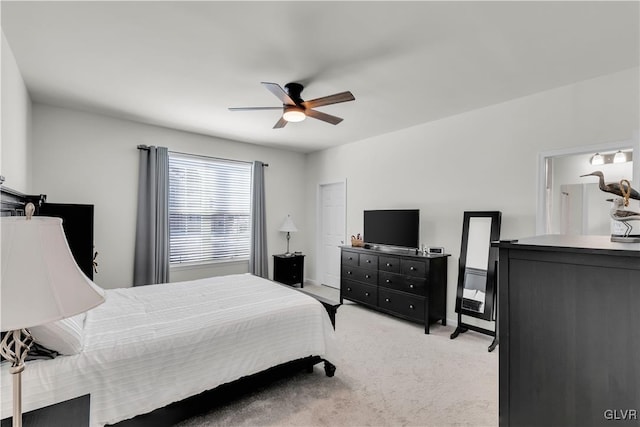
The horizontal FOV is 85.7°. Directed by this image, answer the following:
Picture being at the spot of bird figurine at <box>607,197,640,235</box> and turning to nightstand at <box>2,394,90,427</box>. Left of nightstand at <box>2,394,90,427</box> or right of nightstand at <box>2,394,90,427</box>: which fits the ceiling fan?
right

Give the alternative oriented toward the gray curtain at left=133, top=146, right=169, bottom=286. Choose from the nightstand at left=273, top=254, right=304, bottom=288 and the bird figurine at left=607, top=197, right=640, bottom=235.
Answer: the bird figurine

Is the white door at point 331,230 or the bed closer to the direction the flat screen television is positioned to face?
the bed

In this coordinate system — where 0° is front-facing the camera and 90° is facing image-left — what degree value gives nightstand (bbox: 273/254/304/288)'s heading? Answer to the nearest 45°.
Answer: approximately 315°

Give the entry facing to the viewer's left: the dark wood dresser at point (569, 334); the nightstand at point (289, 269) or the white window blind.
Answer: the dark wood dresser

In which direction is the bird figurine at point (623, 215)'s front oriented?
to the viewer's left

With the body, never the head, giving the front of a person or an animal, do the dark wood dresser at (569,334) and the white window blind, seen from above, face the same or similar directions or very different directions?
very different directions

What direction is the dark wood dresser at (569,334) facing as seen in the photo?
to the viewer's left

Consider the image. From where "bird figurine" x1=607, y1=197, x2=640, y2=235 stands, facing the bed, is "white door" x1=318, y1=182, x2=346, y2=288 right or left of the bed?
right
